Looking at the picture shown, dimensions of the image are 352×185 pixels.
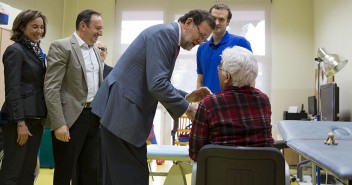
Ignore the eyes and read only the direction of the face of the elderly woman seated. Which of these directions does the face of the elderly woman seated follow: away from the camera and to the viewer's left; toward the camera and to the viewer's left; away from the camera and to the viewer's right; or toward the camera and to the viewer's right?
away from the camera and to the viewer's left

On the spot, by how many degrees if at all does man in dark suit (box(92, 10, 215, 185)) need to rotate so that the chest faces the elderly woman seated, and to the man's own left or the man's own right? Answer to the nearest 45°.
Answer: approximately 45° to the man's own right

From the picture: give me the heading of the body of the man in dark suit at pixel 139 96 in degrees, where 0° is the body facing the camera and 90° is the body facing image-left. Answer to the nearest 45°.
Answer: approximately 270°

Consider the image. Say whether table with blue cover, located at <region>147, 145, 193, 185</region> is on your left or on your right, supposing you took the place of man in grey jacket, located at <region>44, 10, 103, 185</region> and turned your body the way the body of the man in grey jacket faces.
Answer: on your left

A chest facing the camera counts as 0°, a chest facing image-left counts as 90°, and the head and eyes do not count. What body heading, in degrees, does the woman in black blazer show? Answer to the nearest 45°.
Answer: approximately 315°

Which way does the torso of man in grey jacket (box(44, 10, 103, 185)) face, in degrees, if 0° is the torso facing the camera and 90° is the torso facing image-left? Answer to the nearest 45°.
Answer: approximately 315°

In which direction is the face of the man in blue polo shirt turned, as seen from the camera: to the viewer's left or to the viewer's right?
to the viewer's left
